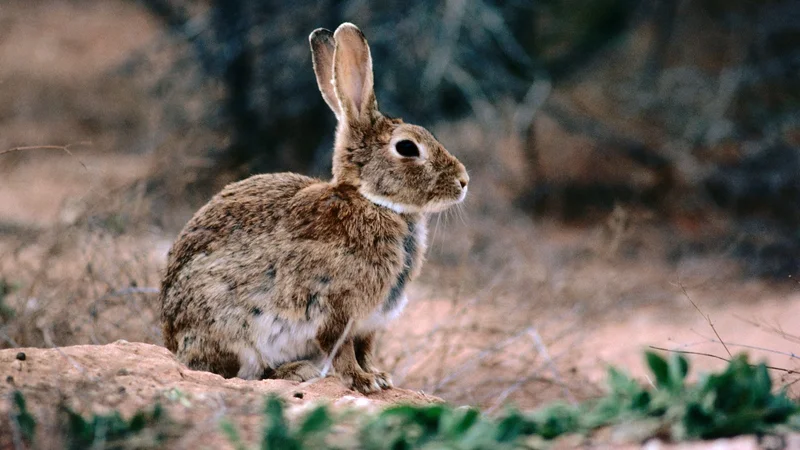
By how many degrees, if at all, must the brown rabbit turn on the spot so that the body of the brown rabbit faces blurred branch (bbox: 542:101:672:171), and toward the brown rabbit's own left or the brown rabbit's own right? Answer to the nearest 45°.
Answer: approximately 45° to the brown rabbit's own left

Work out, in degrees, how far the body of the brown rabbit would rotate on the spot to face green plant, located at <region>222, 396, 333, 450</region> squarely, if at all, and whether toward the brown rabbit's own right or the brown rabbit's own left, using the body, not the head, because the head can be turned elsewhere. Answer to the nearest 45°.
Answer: approximately 90° to the brown rabbit's own right

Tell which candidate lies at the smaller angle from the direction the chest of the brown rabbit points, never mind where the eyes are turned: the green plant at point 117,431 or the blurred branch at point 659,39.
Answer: the blurred branch

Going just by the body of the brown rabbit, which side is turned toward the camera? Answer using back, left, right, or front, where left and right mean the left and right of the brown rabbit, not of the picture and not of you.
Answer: right

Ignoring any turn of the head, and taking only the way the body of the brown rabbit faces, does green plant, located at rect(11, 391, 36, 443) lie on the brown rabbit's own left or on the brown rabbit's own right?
on the brown rabbit's own right

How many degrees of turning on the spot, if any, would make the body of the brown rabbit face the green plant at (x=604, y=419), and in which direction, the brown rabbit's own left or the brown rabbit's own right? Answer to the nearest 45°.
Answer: approximately 45° to the brown rabbit's own right

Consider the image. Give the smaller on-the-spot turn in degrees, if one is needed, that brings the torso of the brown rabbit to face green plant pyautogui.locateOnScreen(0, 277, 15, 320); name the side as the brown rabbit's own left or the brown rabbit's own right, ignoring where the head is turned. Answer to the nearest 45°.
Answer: approximately 135° to the brown rabbit's own left

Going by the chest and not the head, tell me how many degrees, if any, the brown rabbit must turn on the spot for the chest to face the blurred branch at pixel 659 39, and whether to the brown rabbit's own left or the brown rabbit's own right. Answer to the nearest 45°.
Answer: approximately 45° to the brown rabbit's own left
